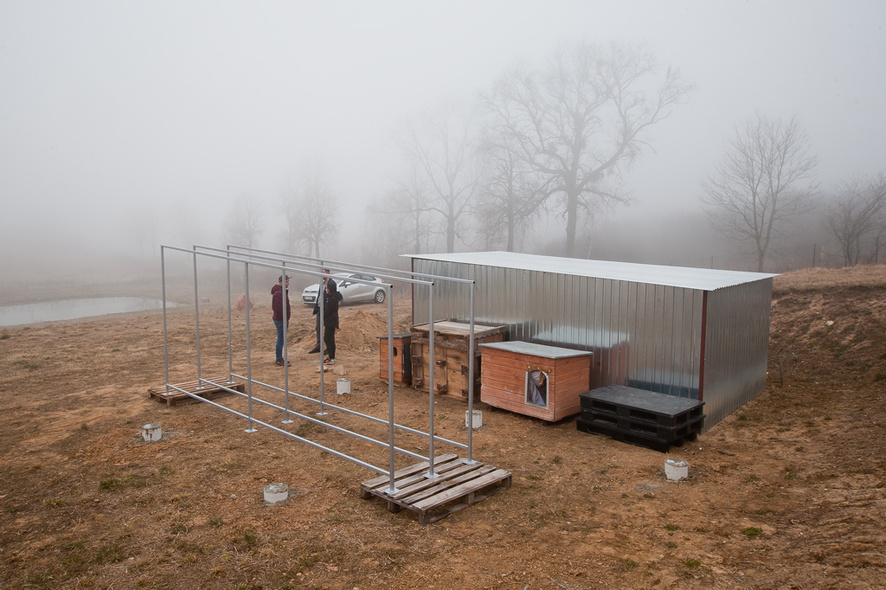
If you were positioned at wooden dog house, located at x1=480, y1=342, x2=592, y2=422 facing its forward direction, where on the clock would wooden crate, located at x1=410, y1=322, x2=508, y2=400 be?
The wooden crate is roughly at 3 o'clock from the wooden dog house.

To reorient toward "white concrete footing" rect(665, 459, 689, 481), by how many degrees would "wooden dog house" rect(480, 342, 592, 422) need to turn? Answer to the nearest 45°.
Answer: approximately 90° to its left

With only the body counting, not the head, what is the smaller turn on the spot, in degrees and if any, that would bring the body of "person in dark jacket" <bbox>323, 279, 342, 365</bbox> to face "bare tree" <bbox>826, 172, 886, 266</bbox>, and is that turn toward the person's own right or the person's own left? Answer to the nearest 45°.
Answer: approximately 135° to the person's own right

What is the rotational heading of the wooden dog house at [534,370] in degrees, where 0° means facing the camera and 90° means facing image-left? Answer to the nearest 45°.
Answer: approximately 45°

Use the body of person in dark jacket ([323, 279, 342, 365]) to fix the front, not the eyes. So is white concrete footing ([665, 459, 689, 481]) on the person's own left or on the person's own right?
on the person's own left

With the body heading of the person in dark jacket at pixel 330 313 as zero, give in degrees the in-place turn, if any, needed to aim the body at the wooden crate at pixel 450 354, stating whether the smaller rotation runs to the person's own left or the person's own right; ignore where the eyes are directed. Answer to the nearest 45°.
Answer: approximately 135° to the person's own left

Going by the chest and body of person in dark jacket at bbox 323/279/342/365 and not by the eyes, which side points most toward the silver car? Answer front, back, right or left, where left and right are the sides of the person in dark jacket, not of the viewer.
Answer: right

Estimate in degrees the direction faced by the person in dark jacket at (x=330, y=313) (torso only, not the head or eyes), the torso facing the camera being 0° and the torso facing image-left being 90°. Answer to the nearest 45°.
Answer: approximately 90°

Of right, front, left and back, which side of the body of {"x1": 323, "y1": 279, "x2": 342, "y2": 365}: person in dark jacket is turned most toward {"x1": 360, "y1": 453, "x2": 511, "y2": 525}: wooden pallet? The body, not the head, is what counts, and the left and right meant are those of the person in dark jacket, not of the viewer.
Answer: left
